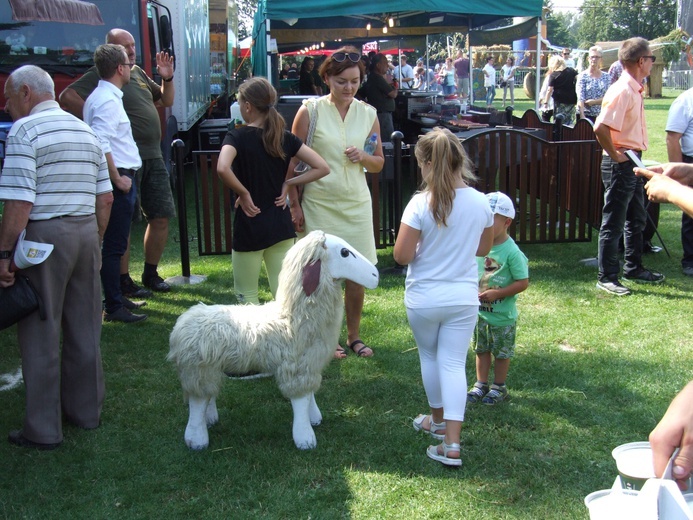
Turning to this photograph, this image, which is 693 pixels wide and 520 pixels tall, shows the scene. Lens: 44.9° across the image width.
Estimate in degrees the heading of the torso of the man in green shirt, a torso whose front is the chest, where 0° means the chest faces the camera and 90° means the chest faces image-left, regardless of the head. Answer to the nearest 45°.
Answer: approximately 315°

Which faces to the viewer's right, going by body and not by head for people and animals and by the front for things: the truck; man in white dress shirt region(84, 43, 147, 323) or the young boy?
the man in white dress shirt

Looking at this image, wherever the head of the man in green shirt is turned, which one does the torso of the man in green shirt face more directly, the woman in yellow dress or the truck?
the woman in yellow dress

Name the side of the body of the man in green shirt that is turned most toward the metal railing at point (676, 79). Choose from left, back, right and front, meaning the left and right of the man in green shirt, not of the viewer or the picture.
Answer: left

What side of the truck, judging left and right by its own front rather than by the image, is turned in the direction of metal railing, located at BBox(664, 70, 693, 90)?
back

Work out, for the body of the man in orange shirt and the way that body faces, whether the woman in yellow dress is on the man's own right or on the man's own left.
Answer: on the man's own right
